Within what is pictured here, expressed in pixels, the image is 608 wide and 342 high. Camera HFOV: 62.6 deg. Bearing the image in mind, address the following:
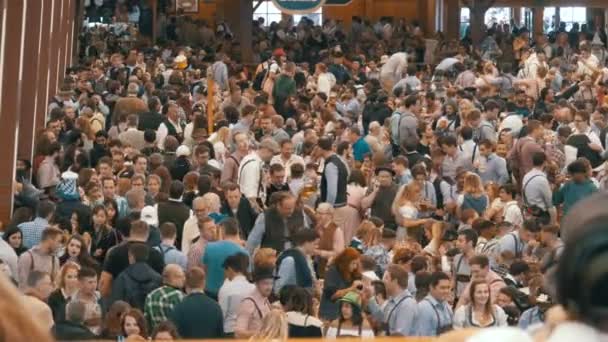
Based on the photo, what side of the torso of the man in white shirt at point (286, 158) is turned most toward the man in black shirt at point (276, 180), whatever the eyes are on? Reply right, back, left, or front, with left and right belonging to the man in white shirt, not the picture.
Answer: front

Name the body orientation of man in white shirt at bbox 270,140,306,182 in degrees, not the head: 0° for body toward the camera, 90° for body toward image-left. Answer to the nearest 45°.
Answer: approximately 0°

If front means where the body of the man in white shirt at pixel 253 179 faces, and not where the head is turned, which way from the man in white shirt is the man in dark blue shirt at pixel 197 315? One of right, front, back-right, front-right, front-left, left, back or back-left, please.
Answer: right

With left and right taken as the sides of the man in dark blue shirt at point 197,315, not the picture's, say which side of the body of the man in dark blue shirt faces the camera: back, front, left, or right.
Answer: back

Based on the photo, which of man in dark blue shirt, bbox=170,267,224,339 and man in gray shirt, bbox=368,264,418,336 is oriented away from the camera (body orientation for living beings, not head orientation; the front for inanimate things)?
the man in dark blue shirt
